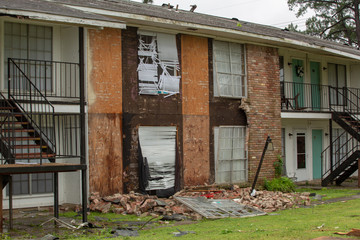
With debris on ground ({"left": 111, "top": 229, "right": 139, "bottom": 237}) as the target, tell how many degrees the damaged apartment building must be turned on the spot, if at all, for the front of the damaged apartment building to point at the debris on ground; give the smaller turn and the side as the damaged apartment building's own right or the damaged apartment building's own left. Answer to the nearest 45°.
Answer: approximately 45° to the damaged apartment building's own right

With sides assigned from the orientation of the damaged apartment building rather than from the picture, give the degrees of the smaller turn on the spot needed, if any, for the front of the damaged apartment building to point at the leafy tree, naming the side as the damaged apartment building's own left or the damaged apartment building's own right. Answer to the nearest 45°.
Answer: approximately 90° to the damaged apartment building's own left

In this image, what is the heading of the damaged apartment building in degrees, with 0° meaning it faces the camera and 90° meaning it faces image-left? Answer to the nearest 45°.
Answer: approximately 315°

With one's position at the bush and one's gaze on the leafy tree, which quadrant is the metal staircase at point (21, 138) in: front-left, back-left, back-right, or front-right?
back-left

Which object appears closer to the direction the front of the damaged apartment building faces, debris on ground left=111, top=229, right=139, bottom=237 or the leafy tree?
the debris on ground
